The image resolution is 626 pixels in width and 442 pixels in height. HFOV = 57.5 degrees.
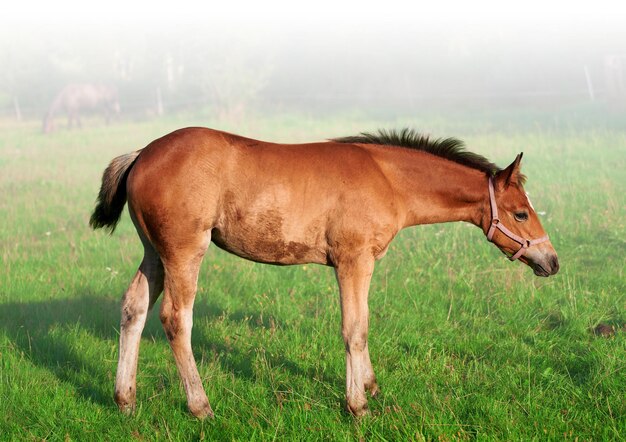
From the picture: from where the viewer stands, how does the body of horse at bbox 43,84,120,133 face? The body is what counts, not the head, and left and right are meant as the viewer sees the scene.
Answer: facing to the left of the viewer

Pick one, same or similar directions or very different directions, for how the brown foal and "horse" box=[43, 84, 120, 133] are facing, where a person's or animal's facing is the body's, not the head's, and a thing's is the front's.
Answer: very different directions

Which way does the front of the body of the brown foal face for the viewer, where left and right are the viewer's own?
facing to the right of the viewer

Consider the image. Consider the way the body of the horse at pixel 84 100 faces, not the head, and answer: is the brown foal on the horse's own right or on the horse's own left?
on the horse's own left

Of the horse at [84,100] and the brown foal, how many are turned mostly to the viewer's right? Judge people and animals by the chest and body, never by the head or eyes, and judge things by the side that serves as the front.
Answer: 1

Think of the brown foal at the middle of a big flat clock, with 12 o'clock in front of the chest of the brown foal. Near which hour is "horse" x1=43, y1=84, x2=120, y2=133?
The horse is roughly at 8 o'clock from the brown foal.

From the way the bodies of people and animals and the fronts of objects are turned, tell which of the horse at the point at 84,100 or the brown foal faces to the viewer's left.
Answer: the horse
